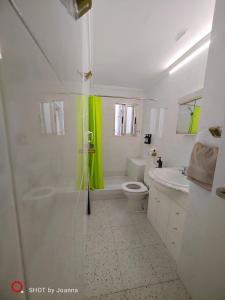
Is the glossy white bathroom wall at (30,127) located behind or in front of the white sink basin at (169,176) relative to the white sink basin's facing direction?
in front

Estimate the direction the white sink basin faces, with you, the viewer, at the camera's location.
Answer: facing the viewer and to the left of the viewer

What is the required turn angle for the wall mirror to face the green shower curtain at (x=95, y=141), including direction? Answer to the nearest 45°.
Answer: approximately 45° to its right

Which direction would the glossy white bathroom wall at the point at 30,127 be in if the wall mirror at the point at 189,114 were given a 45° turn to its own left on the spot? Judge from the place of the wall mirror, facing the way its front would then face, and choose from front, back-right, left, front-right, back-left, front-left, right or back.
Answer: front

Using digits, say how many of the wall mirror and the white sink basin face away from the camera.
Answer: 0

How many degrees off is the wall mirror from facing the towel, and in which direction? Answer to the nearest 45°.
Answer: approximately 45° to its left

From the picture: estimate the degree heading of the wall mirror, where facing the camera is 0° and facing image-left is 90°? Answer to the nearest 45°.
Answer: approximately 45°

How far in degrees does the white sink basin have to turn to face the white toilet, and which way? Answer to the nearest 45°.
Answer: approximately 90° to its right
